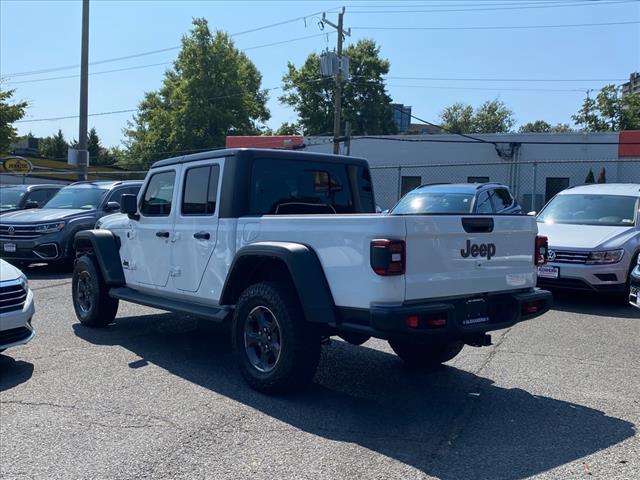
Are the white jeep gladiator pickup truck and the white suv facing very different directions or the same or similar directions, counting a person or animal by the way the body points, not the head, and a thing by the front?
very different directions

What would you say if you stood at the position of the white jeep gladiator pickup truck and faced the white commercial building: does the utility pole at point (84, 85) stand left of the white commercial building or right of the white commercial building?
left

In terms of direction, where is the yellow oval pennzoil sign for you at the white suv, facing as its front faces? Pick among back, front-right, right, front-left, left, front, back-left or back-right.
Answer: back-left

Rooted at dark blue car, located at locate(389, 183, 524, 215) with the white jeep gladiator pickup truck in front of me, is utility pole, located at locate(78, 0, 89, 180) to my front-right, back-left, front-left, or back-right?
back-right

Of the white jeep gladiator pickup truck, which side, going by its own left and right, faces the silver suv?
right

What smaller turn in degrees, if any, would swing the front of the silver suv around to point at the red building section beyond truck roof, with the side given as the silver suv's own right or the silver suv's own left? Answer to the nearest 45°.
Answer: approximately 90° to the silver suv's own right

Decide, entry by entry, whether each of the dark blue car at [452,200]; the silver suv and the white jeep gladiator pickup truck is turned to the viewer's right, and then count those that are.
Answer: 0

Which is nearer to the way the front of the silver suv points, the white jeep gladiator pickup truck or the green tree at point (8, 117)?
the white jeep gladiator pickup truck
